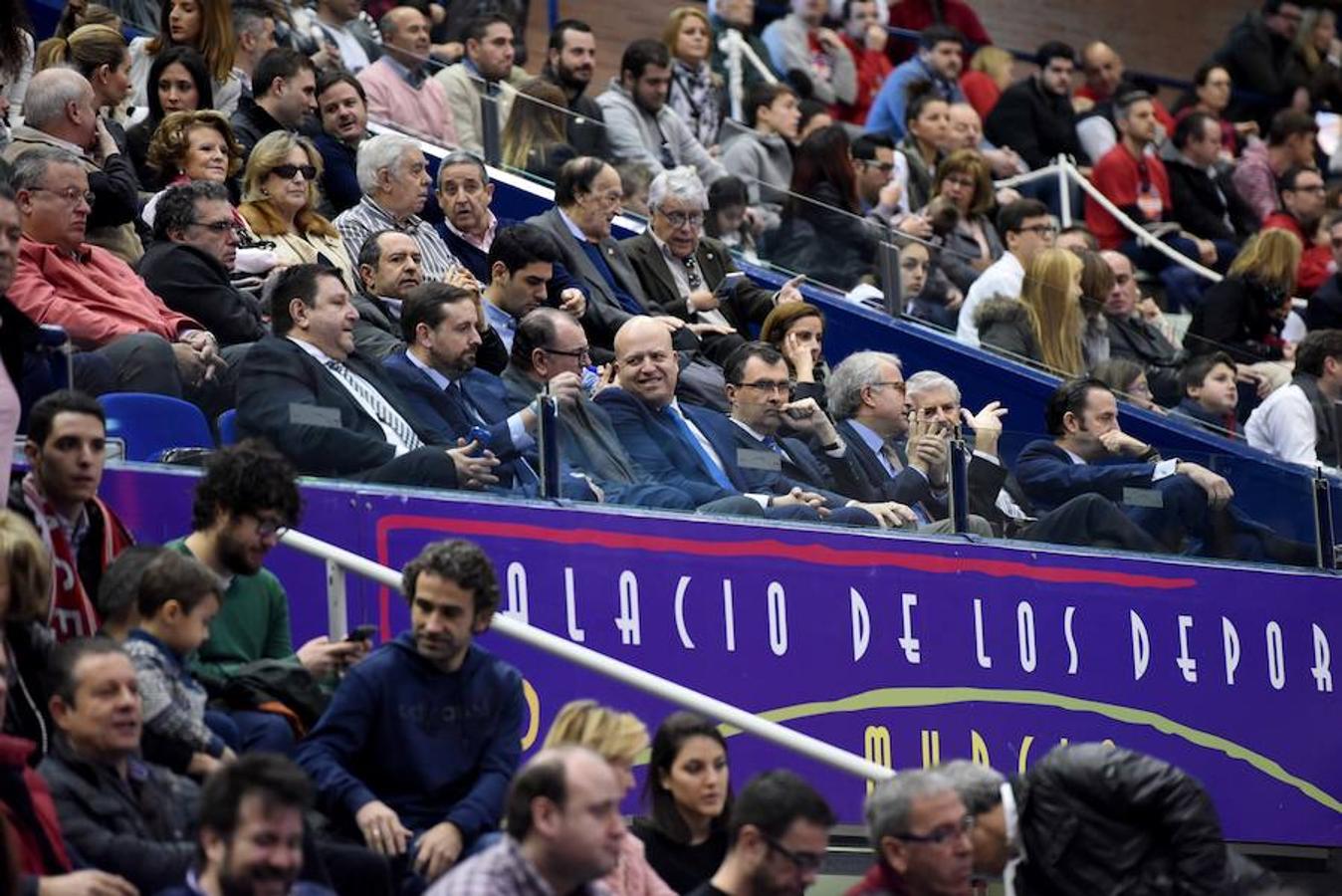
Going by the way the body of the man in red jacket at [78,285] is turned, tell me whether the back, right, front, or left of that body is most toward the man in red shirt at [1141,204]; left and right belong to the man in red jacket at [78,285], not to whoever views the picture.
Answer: left

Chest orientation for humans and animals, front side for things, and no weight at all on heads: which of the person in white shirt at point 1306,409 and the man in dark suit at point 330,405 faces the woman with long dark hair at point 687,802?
the man in dark suit

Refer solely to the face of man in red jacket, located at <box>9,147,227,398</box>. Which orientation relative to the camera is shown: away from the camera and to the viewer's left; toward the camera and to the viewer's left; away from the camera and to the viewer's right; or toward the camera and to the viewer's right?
toward the camera and to the viewer's right

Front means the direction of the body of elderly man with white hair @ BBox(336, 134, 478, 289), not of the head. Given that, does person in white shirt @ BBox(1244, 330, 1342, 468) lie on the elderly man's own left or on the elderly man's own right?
on the elderly man's own left

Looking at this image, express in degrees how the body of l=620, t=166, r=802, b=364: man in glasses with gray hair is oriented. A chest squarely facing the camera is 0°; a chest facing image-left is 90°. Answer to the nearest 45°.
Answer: approximately 315°

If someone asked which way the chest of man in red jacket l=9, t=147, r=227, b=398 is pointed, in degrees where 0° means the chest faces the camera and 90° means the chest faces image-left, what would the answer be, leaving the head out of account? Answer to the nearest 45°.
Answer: approximately 315°

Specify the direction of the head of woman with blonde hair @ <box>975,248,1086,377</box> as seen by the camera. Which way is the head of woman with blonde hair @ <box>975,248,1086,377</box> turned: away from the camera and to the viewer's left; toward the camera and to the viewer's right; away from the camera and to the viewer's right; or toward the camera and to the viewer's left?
away from the camera and to the viewer's right

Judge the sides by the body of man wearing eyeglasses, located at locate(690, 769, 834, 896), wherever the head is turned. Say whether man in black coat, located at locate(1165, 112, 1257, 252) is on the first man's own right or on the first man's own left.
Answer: on the first man's own left

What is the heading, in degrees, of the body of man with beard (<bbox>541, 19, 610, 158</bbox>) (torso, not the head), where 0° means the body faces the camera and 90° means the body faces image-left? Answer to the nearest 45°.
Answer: approximately 315°

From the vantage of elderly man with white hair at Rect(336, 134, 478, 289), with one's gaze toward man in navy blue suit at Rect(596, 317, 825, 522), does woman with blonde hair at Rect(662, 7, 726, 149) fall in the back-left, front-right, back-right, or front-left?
back-left

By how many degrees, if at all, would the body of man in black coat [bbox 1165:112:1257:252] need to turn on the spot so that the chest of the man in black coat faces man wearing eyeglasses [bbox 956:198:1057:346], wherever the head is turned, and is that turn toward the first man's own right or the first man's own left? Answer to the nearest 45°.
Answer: approximately 45° to the first man's own right
